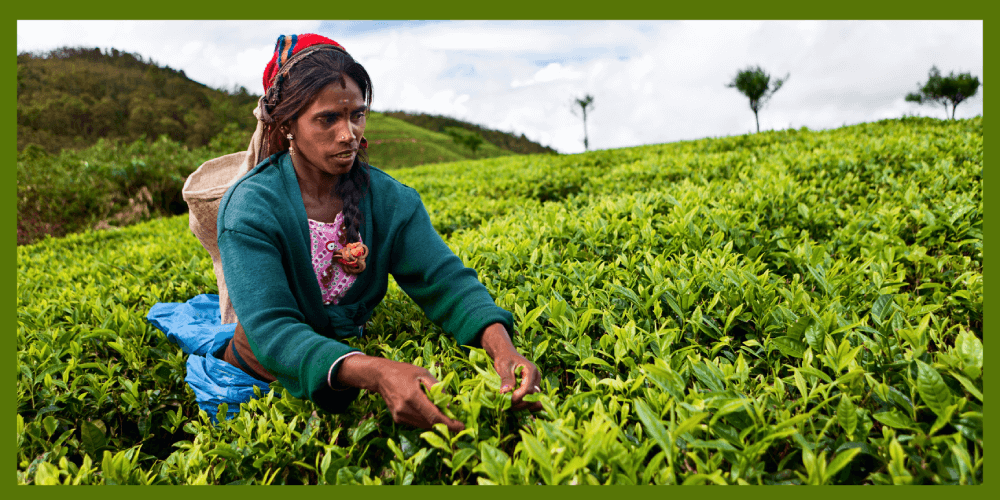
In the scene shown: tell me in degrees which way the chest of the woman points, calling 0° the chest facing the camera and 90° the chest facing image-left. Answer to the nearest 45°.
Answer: approximately 315°

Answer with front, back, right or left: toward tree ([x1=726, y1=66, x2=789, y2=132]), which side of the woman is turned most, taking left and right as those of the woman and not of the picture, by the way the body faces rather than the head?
left

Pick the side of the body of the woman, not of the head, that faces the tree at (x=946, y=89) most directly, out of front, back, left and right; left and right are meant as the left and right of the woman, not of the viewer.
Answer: left

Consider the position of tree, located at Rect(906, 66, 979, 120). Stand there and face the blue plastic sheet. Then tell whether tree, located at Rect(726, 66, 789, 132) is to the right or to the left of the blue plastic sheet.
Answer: right
